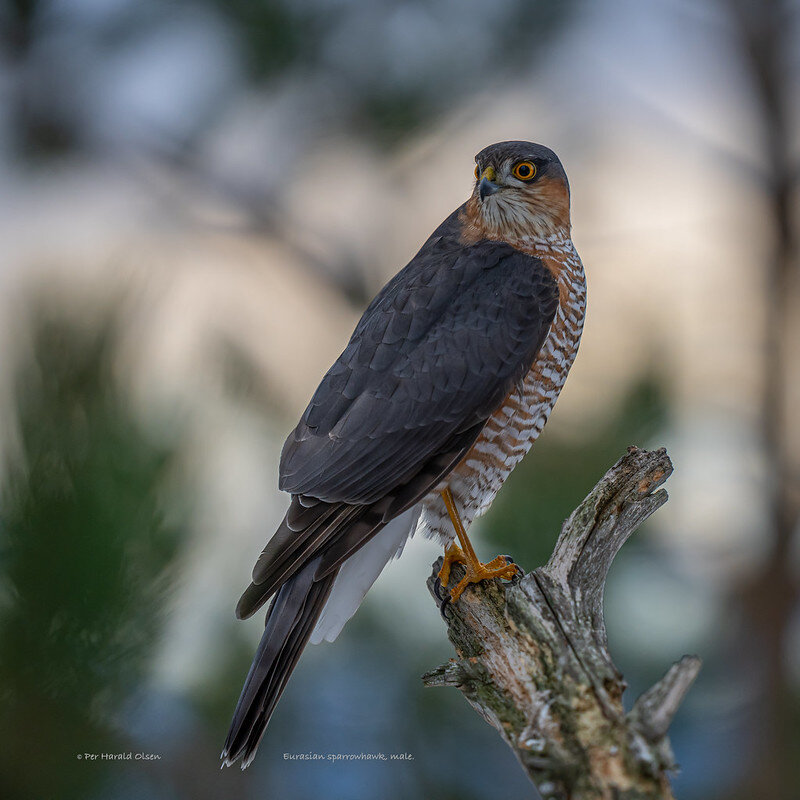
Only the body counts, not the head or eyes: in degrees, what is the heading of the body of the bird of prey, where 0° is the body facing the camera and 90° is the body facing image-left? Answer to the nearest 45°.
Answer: approximately 270°
